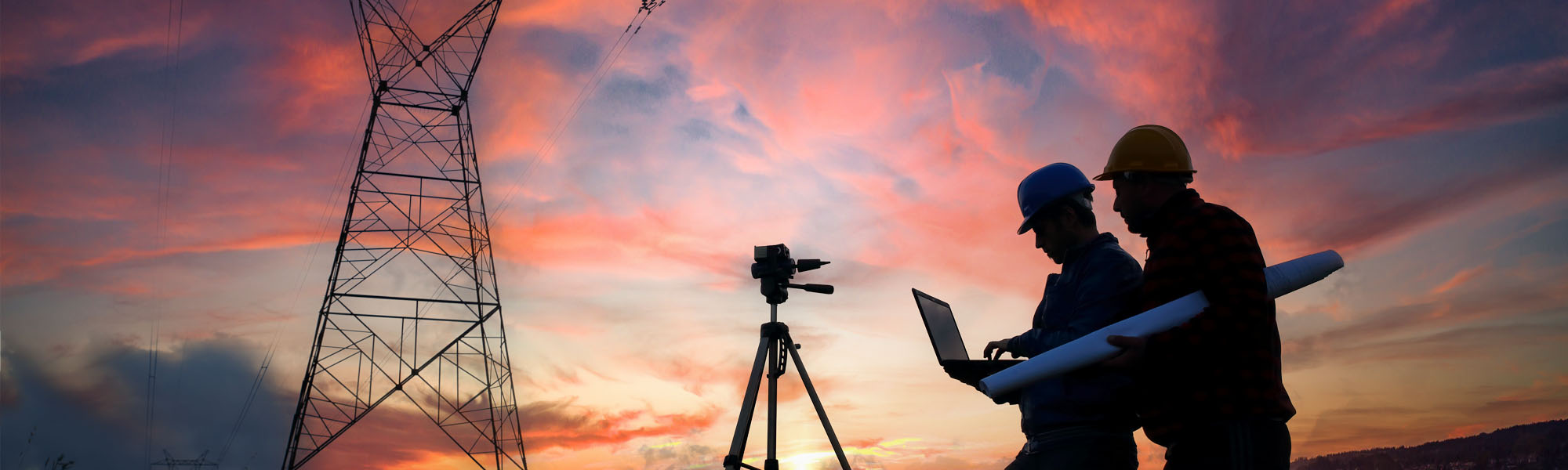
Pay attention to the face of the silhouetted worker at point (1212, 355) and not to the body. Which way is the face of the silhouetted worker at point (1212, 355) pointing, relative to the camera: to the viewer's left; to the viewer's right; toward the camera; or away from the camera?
to the viewer's left

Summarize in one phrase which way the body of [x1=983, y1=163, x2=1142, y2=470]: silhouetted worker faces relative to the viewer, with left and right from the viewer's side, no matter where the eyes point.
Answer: facing to the left of the viewer

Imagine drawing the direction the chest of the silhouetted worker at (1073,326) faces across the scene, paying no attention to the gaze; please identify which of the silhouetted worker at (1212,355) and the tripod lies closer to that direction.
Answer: the tripod

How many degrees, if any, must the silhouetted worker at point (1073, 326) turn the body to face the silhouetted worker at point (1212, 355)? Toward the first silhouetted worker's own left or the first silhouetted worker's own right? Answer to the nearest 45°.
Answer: approximately 135° to the first silhouetted worker's own left

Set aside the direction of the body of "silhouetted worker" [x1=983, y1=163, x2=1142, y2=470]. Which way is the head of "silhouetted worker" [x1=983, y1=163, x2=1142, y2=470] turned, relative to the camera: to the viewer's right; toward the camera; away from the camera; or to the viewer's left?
to the viewer's left

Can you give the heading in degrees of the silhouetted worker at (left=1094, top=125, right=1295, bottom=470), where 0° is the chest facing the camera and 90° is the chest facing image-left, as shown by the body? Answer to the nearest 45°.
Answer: approximately 90°

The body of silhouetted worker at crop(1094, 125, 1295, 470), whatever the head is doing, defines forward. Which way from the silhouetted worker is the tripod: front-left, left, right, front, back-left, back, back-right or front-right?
front-right

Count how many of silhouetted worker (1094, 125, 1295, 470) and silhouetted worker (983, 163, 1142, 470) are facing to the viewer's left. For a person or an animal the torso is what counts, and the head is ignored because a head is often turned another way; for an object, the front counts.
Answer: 2

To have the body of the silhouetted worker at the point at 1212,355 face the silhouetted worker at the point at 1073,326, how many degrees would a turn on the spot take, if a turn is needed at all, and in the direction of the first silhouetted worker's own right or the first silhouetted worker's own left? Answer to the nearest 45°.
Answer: approximately 45° to the first silhouetted worker's own right

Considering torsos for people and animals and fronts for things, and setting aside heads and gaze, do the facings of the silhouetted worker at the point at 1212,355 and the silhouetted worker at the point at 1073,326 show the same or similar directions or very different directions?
same or similar directions
